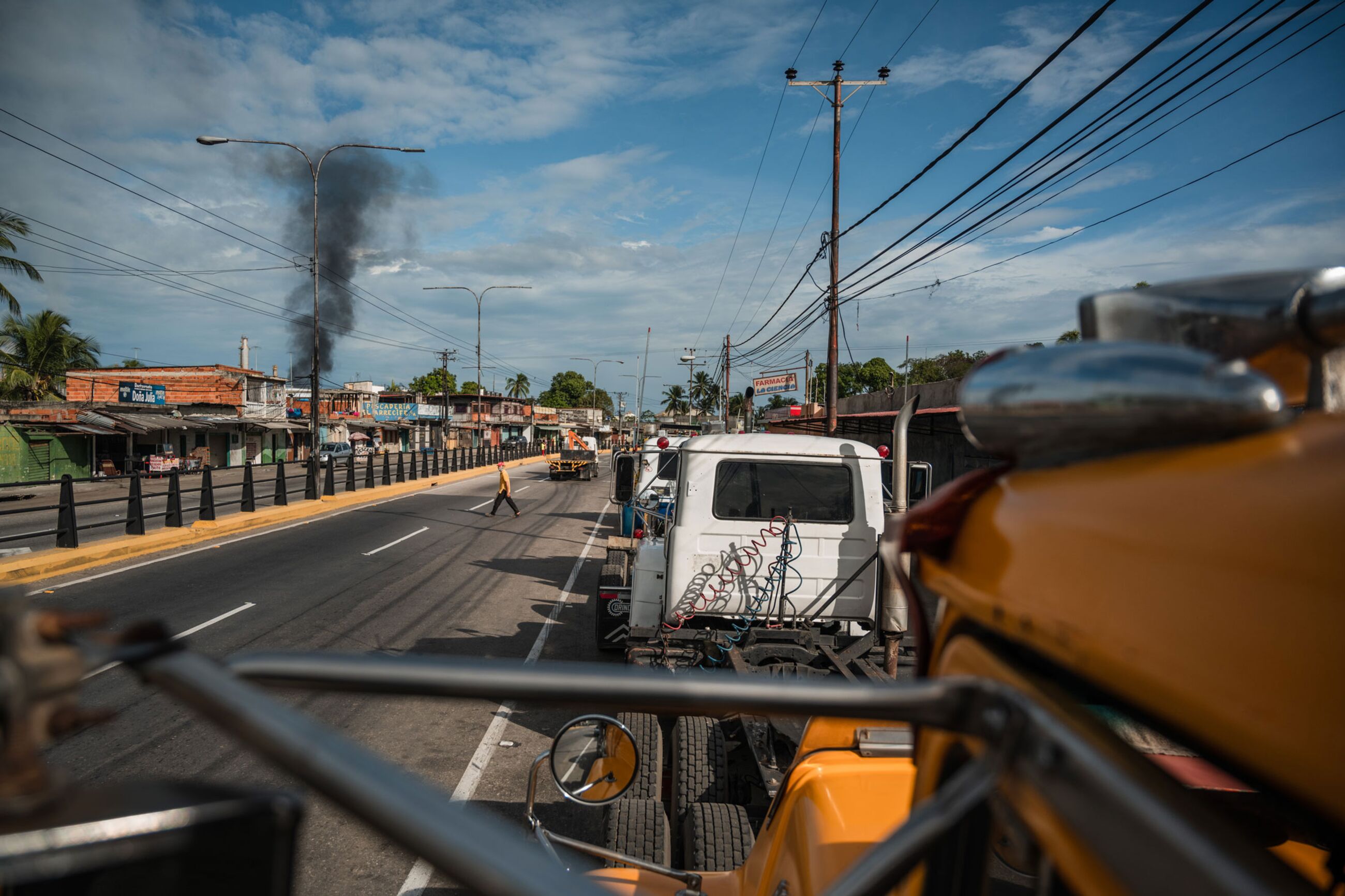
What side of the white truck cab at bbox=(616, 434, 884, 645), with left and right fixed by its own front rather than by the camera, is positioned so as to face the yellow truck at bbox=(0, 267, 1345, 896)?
back

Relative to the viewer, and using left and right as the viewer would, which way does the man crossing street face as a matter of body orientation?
facing to the left of the viewer

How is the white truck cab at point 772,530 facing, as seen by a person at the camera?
facing away from the viewer

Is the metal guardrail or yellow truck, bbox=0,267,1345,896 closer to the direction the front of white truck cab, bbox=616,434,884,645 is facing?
the metal guardrail

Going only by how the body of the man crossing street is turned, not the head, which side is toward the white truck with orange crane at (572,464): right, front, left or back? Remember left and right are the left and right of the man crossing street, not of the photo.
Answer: right

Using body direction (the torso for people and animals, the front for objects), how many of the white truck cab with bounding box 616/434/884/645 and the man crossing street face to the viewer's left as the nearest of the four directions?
1

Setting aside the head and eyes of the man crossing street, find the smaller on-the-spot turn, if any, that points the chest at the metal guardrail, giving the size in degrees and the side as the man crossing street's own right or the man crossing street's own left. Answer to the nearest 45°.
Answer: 0° — they already face it

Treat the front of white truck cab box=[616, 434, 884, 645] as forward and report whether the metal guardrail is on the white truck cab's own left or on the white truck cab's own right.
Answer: on the white truck cab's own left
